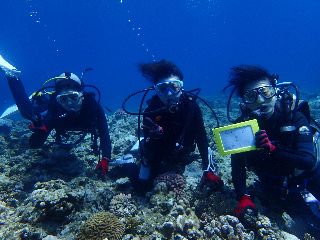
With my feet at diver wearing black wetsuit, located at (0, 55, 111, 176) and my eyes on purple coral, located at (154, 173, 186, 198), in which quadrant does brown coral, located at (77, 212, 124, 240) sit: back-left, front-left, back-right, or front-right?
front-right

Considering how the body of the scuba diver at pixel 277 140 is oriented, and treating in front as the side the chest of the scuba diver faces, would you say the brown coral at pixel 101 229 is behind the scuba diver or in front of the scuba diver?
in front

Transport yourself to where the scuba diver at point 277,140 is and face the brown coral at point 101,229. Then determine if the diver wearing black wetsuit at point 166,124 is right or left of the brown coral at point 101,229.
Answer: right

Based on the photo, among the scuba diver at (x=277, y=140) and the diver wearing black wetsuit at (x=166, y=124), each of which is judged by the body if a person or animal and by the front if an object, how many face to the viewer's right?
0

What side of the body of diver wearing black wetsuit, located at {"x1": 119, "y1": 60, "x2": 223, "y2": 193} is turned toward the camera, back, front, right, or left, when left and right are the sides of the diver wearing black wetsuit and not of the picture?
front

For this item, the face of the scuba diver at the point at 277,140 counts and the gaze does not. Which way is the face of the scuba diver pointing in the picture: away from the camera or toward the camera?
toward the camera

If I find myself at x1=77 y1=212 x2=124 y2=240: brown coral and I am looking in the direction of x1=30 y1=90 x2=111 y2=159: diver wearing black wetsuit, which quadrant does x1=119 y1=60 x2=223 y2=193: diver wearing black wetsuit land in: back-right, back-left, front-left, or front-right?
front-right

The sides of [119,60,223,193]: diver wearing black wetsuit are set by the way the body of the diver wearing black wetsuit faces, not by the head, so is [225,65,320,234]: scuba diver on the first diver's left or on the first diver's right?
on the first diver's left

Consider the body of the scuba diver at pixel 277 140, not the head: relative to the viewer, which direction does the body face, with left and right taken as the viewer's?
facing the viewer and to the left of the viewer

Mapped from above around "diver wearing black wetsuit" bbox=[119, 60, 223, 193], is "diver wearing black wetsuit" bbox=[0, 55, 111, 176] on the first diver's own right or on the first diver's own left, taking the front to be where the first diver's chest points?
on the first diver's own right
